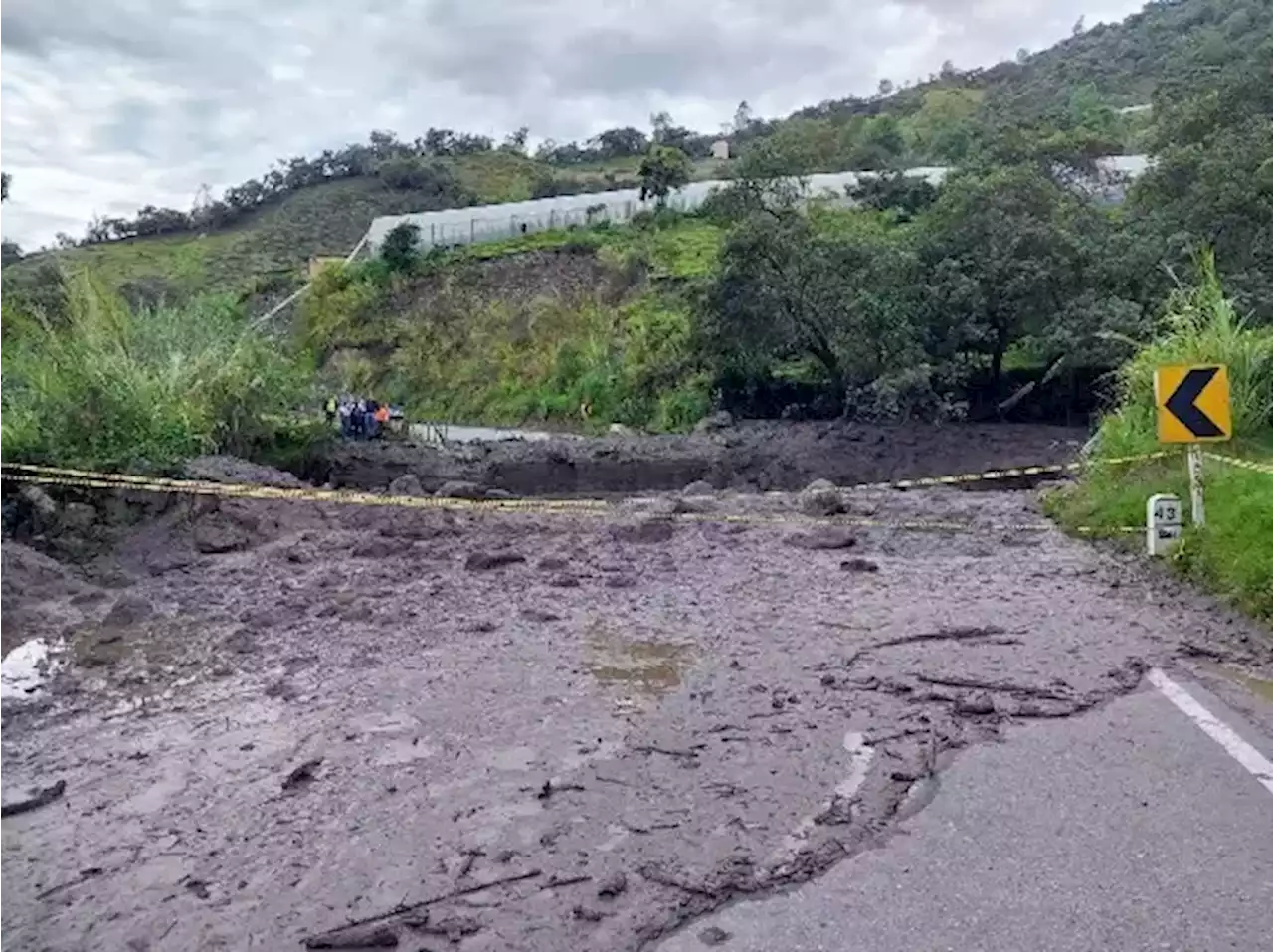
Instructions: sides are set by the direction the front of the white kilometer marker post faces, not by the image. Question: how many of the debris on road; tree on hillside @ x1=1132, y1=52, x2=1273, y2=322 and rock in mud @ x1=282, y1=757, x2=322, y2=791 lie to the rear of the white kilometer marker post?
1

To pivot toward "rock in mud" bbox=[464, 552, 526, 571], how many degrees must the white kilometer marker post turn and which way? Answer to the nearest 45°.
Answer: approximately 90° to its right

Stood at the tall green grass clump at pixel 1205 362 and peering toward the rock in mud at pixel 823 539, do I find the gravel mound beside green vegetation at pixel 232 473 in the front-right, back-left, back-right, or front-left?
front-right

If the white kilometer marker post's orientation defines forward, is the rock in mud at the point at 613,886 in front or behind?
in front

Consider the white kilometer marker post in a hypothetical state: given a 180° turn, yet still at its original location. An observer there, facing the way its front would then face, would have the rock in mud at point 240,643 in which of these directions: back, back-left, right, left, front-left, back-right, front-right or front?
back-left

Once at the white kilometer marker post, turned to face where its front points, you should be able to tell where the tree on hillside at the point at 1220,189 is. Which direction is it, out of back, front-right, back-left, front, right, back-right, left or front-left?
back

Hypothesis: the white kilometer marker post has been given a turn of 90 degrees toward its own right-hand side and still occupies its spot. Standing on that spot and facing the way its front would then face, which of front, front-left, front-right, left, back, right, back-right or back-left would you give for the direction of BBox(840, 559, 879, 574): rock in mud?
front

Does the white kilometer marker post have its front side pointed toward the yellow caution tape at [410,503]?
no

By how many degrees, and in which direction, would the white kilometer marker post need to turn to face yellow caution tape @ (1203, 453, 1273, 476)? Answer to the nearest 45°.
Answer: approximately 135° to its left

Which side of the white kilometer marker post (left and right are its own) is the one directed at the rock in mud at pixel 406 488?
right

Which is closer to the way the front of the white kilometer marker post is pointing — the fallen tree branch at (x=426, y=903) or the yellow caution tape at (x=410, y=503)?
the fallen tree branch

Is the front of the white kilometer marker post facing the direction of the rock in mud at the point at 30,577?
no

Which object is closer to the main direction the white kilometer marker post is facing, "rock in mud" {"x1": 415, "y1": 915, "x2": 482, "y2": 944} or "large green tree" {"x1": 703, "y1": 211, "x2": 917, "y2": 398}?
the rock in mud

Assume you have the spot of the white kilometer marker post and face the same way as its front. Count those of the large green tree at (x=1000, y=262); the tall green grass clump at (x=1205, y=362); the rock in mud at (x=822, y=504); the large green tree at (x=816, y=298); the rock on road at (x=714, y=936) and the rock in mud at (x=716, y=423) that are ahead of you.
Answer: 1

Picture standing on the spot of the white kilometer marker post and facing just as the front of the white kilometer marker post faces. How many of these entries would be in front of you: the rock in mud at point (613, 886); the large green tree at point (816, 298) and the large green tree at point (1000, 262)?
1

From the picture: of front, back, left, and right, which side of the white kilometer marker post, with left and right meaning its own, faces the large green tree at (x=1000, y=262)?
back

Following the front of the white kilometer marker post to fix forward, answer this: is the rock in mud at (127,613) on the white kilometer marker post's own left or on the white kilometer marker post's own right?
on the white kilometer marker post's own right

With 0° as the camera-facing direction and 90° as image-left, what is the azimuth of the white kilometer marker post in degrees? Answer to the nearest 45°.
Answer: approximately 0°
